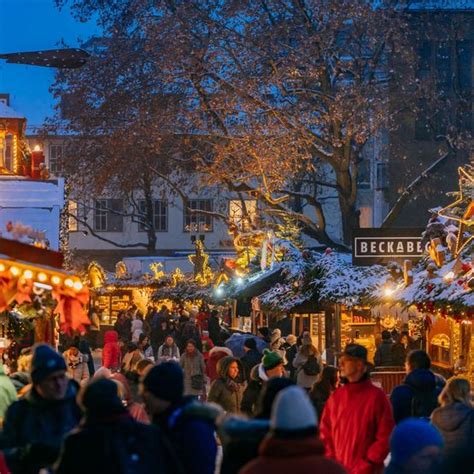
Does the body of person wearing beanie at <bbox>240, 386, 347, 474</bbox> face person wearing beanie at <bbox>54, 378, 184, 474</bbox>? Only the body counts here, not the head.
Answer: no

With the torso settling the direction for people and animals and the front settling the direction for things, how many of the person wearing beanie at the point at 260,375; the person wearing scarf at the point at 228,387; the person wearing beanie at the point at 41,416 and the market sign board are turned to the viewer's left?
0

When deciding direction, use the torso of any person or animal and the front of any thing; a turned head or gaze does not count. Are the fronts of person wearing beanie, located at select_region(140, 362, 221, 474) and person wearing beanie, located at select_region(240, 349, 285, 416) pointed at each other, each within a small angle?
no

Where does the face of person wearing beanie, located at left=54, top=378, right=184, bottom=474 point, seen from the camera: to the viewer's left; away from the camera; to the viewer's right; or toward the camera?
away from the camera

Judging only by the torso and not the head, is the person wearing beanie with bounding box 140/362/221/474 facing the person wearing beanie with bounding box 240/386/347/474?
no

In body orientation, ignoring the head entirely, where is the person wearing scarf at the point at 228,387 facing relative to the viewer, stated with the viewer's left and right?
facing the viewer and to the right of the viewer

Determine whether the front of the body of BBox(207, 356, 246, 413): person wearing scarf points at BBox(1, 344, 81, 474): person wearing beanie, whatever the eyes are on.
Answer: no

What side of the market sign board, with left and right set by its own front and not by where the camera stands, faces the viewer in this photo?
front

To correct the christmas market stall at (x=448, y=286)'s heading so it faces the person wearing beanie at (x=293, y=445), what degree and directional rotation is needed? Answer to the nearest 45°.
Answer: approximately 45° to its left

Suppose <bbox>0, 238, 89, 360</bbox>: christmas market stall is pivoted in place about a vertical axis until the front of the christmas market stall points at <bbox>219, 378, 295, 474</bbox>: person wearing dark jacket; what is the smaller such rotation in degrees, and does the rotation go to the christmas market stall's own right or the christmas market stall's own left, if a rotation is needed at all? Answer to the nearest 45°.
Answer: approximately 45° to the christmas market stall's own right

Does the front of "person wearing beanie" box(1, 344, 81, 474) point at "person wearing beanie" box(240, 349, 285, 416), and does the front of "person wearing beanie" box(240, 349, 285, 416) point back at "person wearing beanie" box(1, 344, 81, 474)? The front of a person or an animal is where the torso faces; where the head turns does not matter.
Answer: no

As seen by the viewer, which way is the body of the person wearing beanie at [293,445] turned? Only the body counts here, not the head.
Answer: away from the camera

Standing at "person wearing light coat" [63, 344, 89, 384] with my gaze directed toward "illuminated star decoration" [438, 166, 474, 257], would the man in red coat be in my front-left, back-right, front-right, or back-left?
front-right

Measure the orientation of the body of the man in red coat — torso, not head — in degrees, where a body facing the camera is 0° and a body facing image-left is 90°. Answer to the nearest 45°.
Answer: approximately 45°

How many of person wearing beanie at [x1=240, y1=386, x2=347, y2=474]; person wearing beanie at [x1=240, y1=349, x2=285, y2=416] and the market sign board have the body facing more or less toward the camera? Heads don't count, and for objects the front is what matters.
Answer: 1

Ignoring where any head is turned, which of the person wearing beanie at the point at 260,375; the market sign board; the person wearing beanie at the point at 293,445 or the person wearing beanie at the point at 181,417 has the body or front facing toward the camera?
the market sign board

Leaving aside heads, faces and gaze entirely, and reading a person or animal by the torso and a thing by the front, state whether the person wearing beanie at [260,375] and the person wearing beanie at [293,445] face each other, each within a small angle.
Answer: no

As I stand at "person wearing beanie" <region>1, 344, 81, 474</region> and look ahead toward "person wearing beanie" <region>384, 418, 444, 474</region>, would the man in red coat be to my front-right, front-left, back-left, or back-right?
front-left

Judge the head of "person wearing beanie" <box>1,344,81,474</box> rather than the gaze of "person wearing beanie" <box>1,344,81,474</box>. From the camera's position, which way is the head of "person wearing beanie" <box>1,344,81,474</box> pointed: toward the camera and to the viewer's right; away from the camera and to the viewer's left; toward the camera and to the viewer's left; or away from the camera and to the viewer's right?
toward the camera and to the viewer's right
